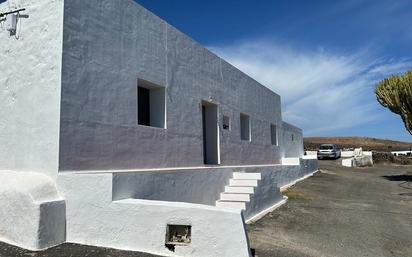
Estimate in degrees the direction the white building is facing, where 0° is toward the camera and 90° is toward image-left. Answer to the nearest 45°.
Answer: approximately 315°

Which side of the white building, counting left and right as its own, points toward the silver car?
left
